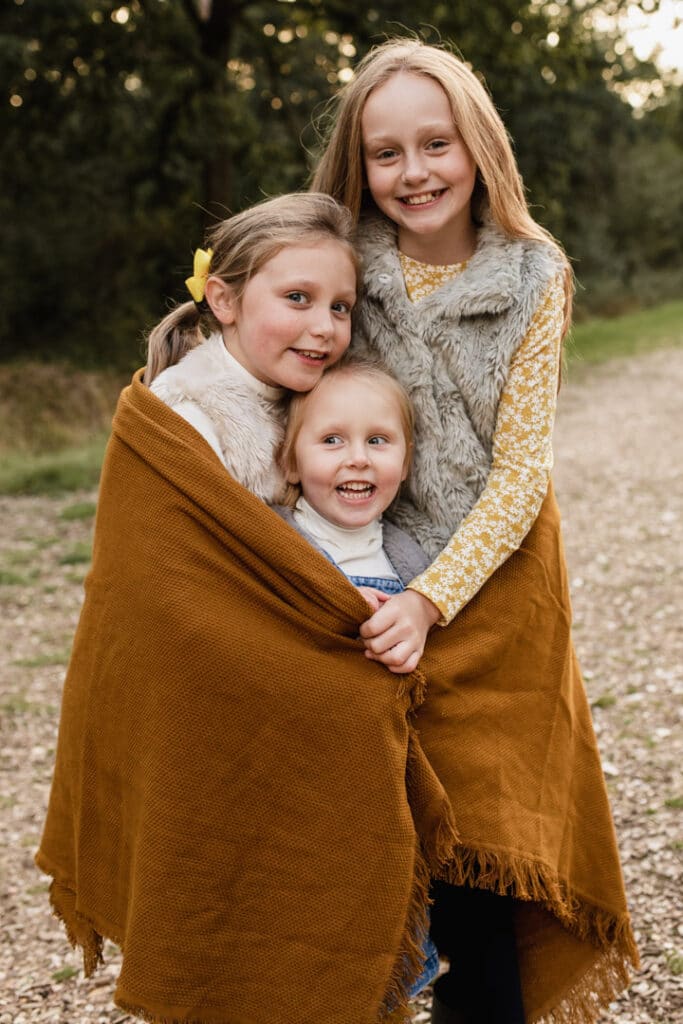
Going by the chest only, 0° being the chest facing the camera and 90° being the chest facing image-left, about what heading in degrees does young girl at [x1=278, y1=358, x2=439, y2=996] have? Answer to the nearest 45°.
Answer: approximately 0°

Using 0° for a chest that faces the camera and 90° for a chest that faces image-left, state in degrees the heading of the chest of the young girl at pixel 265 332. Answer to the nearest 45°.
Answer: approximately 315°

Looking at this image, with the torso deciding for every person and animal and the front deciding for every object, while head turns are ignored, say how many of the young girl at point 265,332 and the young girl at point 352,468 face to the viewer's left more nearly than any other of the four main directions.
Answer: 0

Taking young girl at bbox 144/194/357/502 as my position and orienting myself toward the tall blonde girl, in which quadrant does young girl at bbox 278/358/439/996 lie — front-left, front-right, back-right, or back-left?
front-right

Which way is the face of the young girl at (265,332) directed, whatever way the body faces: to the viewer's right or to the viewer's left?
to the viewer's right
